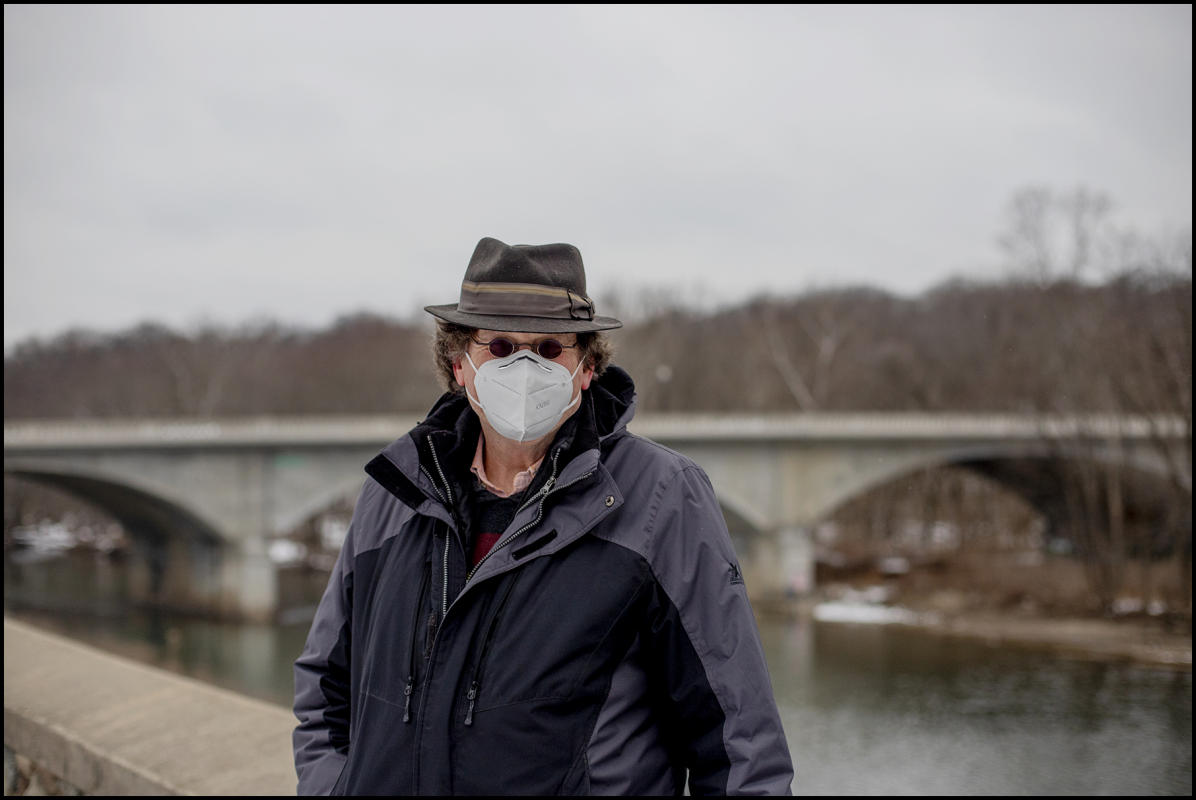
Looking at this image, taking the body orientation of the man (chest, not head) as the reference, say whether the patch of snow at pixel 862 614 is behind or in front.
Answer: behind

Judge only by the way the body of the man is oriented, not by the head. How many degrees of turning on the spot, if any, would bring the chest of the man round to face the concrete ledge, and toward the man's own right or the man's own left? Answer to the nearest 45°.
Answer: approximately 90° to the man's own right

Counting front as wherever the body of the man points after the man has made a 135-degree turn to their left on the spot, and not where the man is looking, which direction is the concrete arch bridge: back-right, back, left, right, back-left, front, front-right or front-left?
left

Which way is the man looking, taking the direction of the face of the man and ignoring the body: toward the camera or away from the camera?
toward the camera
